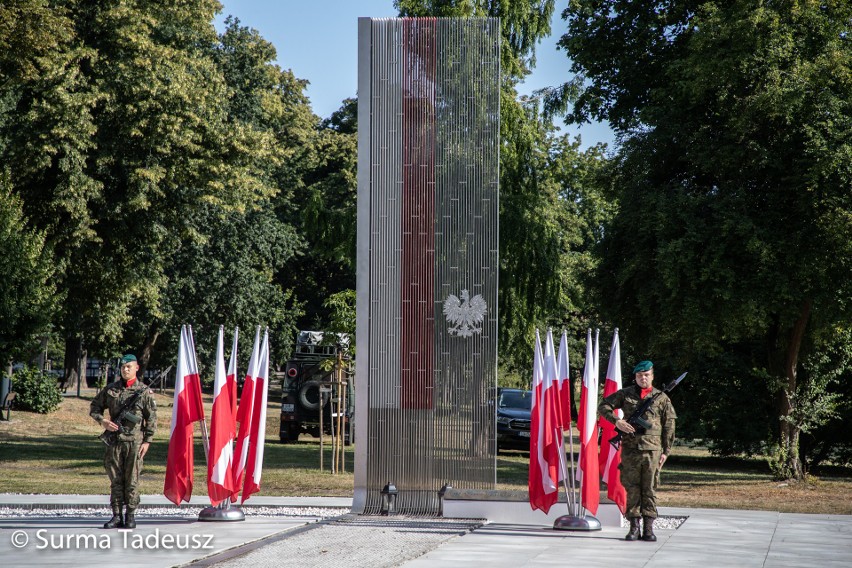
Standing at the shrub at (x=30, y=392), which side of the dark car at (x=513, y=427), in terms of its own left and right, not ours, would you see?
right

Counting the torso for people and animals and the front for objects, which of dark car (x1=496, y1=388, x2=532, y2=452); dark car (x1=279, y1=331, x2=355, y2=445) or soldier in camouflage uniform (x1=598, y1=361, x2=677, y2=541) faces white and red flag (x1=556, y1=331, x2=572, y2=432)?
dark car (x1=496, y1=388, x2=532, y2=452)

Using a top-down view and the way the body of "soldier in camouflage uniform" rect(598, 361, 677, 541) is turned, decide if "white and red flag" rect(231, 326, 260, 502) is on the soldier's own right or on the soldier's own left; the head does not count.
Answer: on the soldier's own right

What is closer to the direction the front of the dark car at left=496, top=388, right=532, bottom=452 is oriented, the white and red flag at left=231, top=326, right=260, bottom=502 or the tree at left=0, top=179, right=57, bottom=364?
the white and red flag
